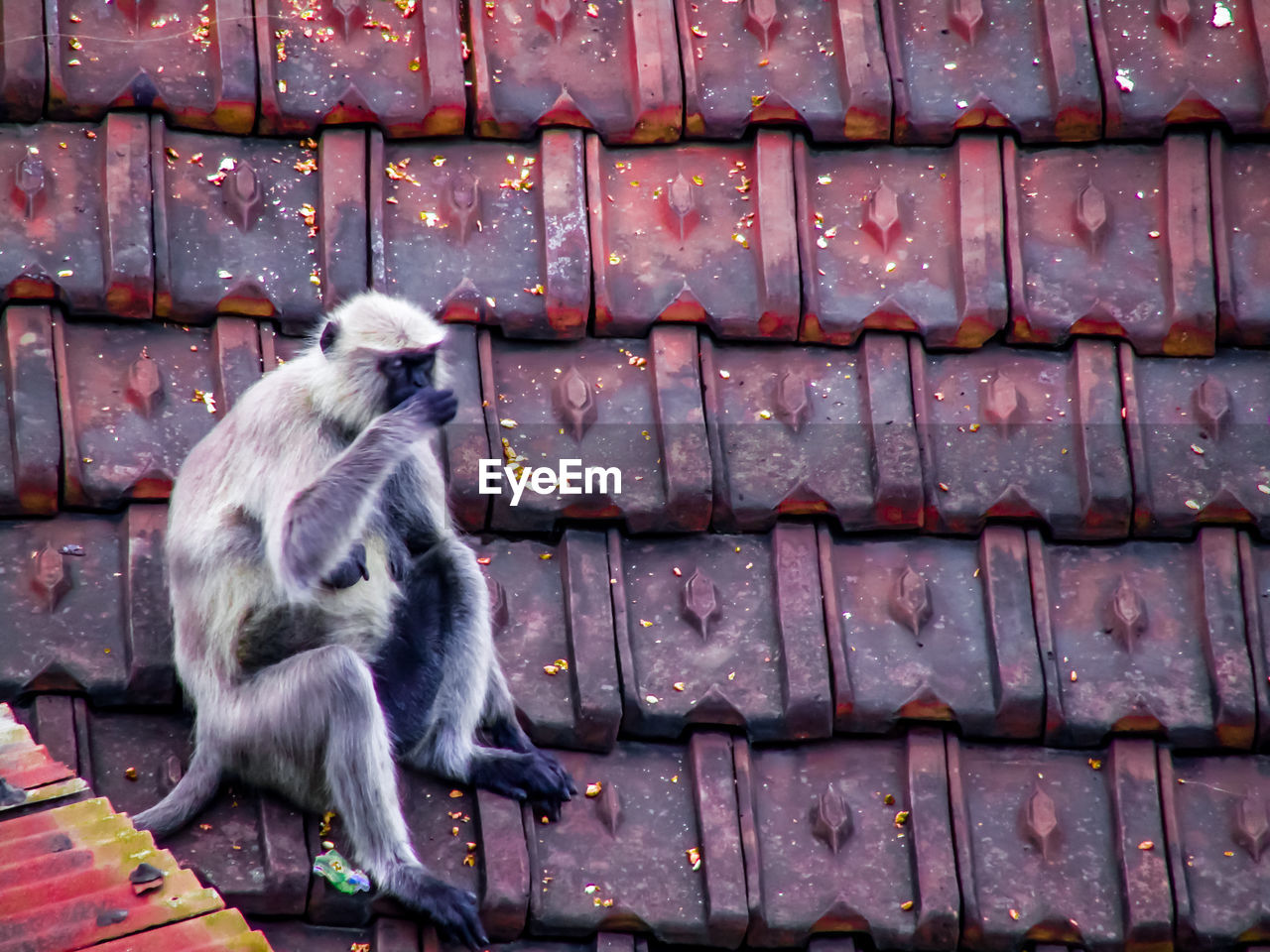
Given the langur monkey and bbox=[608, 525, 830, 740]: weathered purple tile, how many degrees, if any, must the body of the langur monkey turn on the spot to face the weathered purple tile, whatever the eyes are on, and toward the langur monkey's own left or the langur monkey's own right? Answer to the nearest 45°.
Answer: approximately 45° to the langur monkey's own left

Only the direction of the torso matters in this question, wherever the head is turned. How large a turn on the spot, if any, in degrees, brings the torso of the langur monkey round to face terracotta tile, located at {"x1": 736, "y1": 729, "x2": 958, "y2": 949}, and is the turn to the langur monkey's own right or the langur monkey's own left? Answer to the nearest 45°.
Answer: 0° — it already faces it

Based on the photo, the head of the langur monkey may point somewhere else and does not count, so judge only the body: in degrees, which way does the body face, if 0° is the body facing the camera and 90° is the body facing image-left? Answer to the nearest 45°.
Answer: approximately 315°

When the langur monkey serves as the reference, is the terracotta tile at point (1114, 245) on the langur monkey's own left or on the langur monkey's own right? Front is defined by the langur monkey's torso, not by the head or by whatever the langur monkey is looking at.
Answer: on the langur monkey's own left

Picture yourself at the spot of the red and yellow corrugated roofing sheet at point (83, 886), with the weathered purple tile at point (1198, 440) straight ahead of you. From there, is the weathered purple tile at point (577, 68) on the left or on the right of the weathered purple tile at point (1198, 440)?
left

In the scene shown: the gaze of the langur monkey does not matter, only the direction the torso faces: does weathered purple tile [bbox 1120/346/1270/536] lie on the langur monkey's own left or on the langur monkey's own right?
on the langur monkey's own left

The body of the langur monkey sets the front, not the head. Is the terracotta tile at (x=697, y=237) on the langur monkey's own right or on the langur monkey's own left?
on the langur monkey's own left
